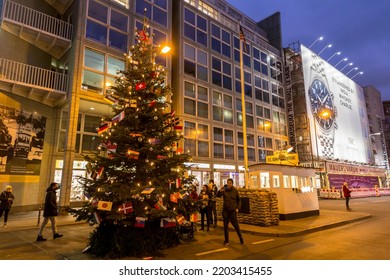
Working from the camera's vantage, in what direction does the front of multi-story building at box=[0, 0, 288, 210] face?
facing the viewer and to the right of the viewer

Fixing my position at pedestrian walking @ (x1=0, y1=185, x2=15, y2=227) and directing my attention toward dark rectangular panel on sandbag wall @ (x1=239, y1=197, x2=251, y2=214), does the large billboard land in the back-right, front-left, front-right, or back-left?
front-left

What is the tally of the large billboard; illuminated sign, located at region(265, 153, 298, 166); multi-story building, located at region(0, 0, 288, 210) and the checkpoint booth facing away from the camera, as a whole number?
0

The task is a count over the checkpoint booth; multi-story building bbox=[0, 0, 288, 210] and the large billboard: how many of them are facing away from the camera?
0

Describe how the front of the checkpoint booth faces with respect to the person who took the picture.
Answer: facing the viewer and to the left of the viewer

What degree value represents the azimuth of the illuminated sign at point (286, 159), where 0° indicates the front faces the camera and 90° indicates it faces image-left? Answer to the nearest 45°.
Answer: approximately 45°

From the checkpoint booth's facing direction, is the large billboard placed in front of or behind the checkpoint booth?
behind

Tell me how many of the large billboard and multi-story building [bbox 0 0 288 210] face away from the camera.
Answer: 0

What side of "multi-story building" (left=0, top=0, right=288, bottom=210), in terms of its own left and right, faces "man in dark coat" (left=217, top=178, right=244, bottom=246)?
front

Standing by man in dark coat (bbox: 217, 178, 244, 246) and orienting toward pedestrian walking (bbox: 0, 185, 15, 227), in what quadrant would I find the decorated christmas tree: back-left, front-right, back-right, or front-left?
front-left

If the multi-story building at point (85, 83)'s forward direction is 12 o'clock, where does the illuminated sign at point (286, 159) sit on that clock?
The illuminated sign is roughly at 11 o'clock from the multi-story building.

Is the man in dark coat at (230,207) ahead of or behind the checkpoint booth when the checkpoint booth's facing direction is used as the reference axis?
ahead

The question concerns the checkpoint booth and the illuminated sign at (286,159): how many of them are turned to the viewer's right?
0

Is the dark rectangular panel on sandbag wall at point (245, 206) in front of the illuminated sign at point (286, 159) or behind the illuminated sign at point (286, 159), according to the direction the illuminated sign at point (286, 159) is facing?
in front

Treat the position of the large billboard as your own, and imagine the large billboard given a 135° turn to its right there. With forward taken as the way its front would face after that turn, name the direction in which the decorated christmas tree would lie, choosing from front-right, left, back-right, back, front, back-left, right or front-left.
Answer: left
